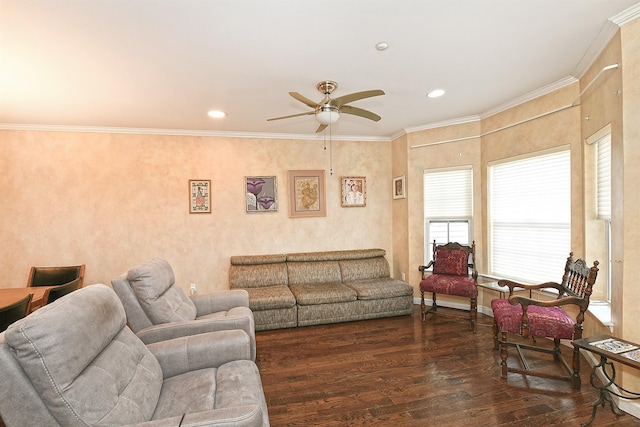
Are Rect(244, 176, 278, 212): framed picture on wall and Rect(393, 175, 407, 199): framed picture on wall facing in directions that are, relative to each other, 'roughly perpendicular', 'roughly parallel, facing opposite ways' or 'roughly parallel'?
roughly perpendicular

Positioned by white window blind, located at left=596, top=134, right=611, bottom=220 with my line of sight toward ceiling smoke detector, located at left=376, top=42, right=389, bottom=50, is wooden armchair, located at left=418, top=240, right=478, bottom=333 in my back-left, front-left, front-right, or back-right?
front-right

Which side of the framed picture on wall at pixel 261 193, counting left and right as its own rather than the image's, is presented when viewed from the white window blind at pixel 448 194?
left

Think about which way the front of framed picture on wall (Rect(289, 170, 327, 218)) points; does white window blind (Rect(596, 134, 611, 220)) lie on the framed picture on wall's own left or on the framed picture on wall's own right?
on the framed picture on wall's own left

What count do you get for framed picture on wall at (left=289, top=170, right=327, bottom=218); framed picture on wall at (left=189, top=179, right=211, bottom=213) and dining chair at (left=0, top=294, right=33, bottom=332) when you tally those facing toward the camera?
2

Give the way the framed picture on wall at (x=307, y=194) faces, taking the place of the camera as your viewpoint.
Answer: facing the viewer

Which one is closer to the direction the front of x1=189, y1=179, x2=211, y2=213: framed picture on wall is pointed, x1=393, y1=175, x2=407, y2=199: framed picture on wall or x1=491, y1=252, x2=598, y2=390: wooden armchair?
the wooden armchair

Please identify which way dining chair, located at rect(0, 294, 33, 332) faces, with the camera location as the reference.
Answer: facing away from the viewer and to the left of the viewer

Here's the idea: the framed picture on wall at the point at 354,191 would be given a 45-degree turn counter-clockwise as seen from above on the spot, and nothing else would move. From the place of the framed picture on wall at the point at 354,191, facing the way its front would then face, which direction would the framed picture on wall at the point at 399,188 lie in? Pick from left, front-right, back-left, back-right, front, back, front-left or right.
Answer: front-left

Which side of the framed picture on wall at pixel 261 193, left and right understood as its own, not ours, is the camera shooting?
front

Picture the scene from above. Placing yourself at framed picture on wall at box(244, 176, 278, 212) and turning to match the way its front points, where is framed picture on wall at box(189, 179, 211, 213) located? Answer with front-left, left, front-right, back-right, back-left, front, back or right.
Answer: right

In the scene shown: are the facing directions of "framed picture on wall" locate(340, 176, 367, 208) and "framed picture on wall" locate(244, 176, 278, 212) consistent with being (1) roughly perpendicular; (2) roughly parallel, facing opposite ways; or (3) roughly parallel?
roughly parallel

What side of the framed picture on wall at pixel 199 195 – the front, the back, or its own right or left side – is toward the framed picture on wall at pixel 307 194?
left

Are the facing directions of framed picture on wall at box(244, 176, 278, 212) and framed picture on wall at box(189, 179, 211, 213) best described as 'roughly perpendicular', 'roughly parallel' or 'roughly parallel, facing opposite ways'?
roughly parallel

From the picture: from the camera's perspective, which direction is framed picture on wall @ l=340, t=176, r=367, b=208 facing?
toward the camera

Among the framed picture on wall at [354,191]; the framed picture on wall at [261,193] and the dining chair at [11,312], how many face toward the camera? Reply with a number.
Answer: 2

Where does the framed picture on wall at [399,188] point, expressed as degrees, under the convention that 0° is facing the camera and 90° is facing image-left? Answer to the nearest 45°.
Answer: approximately 45°

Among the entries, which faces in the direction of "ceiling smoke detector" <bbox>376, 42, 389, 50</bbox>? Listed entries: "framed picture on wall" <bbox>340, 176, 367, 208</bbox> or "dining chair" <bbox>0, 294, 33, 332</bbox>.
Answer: the framed picture on wall
